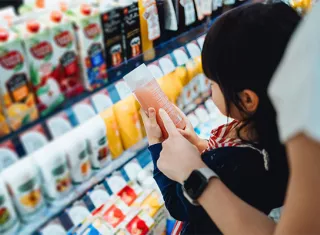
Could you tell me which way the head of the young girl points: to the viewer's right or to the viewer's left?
to the viewer's left
